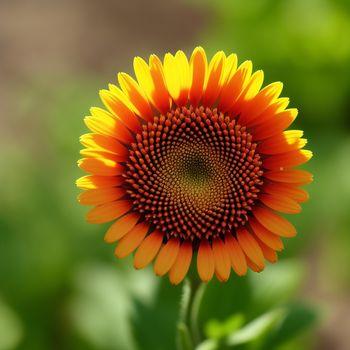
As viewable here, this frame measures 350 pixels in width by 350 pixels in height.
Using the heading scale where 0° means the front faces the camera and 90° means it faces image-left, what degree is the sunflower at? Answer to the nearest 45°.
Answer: approximately 0°

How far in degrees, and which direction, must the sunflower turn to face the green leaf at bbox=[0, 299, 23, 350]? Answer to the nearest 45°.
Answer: approximately 135° to its right
